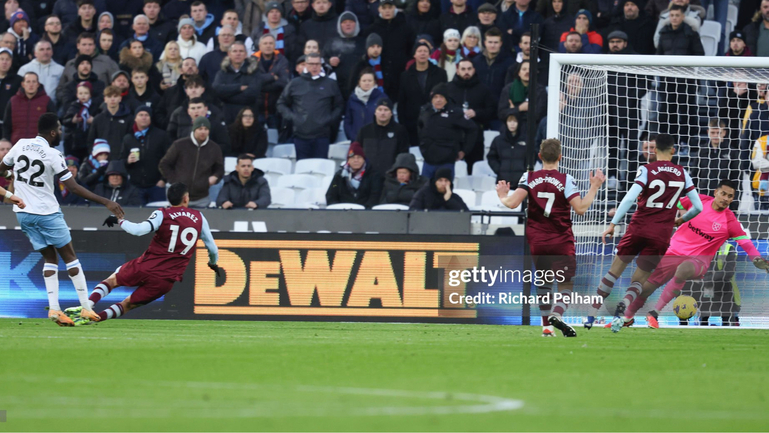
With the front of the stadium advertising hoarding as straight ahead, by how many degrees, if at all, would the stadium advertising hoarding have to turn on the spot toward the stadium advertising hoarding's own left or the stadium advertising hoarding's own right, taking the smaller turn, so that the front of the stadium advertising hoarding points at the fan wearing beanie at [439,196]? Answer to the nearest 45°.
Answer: approximately 135° to the stadium advertising hoarding's own left

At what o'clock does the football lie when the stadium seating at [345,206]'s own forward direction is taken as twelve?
The football is roughly at 10 o'clock from the stadium seating.

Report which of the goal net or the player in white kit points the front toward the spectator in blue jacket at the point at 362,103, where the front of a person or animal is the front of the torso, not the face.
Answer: the player in white kit

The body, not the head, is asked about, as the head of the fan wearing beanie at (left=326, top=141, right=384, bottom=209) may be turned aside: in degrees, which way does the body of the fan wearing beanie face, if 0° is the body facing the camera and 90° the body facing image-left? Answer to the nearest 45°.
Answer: approximately 0°

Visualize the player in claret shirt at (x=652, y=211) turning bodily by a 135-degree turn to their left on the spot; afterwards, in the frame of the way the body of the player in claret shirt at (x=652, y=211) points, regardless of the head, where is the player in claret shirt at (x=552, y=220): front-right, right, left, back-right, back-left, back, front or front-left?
front

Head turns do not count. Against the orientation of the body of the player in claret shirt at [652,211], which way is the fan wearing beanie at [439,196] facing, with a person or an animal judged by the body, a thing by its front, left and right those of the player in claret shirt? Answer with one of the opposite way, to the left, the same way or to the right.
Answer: the opposite way

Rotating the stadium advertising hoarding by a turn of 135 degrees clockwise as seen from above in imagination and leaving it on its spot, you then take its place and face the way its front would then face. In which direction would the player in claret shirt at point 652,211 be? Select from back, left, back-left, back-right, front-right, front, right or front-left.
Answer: back

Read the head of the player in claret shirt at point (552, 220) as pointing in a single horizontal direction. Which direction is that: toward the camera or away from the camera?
away from the camera

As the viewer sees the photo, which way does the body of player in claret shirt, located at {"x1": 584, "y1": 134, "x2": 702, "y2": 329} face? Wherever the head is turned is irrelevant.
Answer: away from the camera
